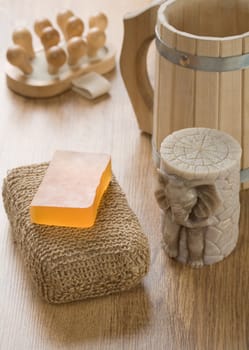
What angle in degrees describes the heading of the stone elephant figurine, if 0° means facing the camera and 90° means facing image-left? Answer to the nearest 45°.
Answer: approximately 45°
